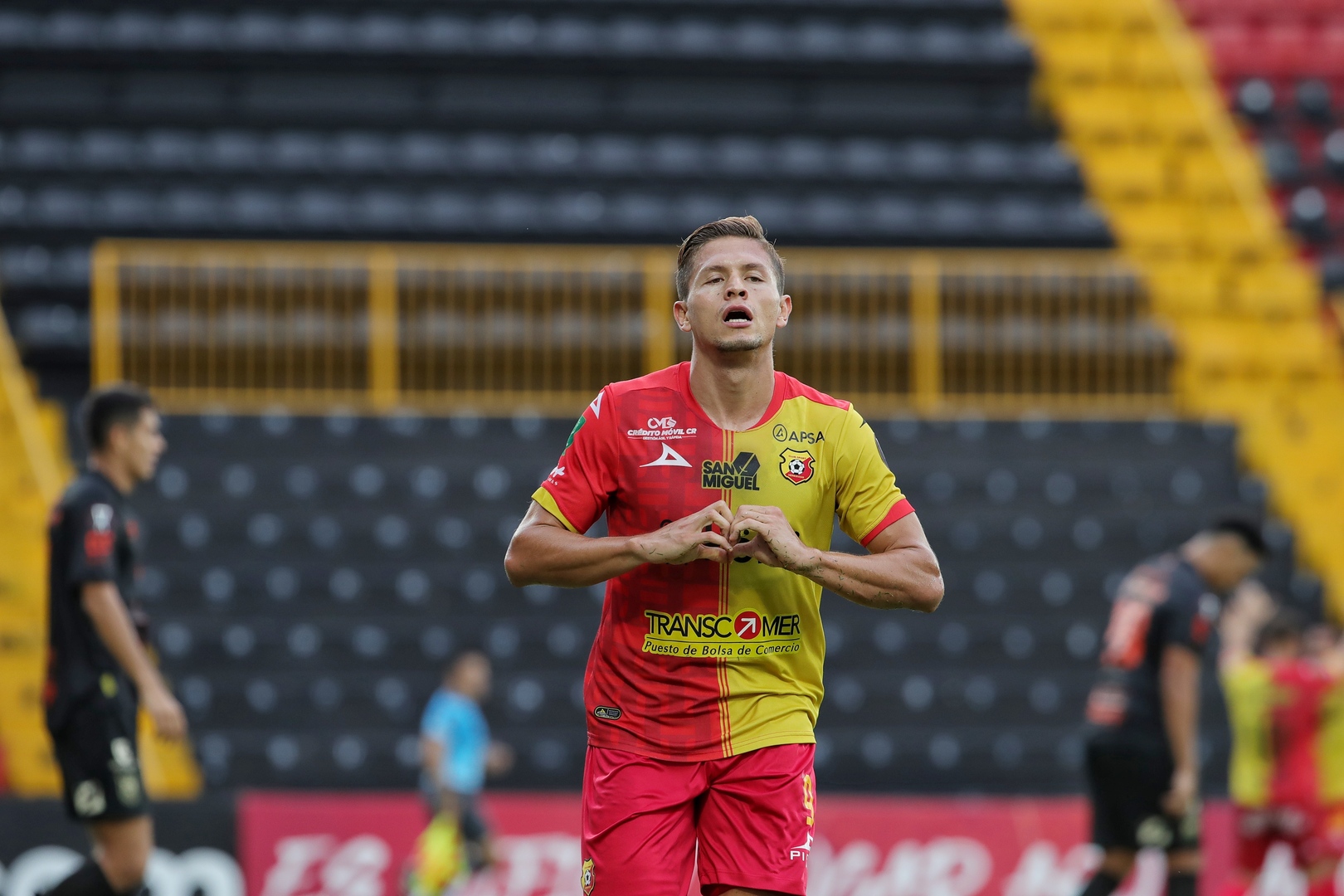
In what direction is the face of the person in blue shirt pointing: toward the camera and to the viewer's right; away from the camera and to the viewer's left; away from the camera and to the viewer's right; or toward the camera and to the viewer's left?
toward the camera and to the viewer's right

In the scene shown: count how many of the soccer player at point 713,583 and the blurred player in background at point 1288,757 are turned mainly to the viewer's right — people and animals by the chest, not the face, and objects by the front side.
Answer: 0

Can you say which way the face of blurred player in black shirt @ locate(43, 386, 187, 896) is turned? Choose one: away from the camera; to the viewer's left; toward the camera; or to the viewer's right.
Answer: to the viewer's right

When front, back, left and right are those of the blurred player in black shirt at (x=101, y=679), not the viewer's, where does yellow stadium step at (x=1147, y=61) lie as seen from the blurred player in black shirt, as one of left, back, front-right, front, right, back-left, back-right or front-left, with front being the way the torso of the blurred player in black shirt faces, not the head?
front-left

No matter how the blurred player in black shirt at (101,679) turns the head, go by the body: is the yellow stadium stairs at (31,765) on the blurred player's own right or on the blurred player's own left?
on the blurred player's own left

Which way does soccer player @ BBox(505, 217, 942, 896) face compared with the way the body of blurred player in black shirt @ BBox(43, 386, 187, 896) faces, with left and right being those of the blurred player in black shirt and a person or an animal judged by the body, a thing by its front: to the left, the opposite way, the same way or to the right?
to the right

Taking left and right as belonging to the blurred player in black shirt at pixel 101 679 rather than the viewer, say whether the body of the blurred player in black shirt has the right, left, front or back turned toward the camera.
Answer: right

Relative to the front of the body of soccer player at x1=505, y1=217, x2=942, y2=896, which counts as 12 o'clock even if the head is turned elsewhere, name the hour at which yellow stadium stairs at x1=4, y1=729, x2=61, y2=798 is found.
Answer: The yellow stadium stairs is roughly at 5 o'clock from the soccer player.
